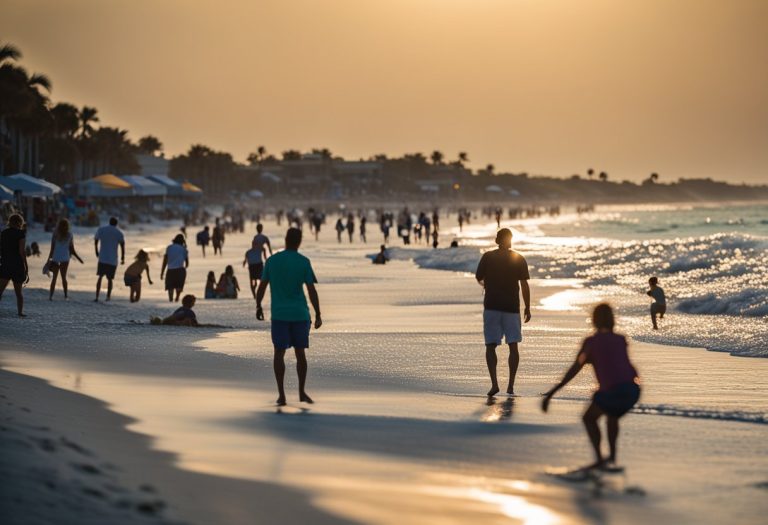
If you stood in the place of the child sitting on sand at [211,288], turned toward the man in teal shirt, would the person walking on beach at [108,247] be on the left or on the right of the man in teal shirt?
right

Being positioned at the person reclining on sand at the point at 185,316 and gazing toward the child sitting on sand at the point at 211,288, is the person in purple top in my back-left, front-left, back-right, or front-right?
back-right

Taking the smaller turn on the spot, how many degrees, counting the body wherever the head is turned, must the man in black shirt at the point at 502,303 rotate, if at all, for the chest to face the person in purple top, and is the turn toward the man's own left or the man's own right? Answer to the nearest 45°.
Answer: approximately 180°

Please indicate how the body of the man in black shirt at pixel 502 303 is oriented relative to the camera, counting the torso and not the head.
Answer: away from the camera
